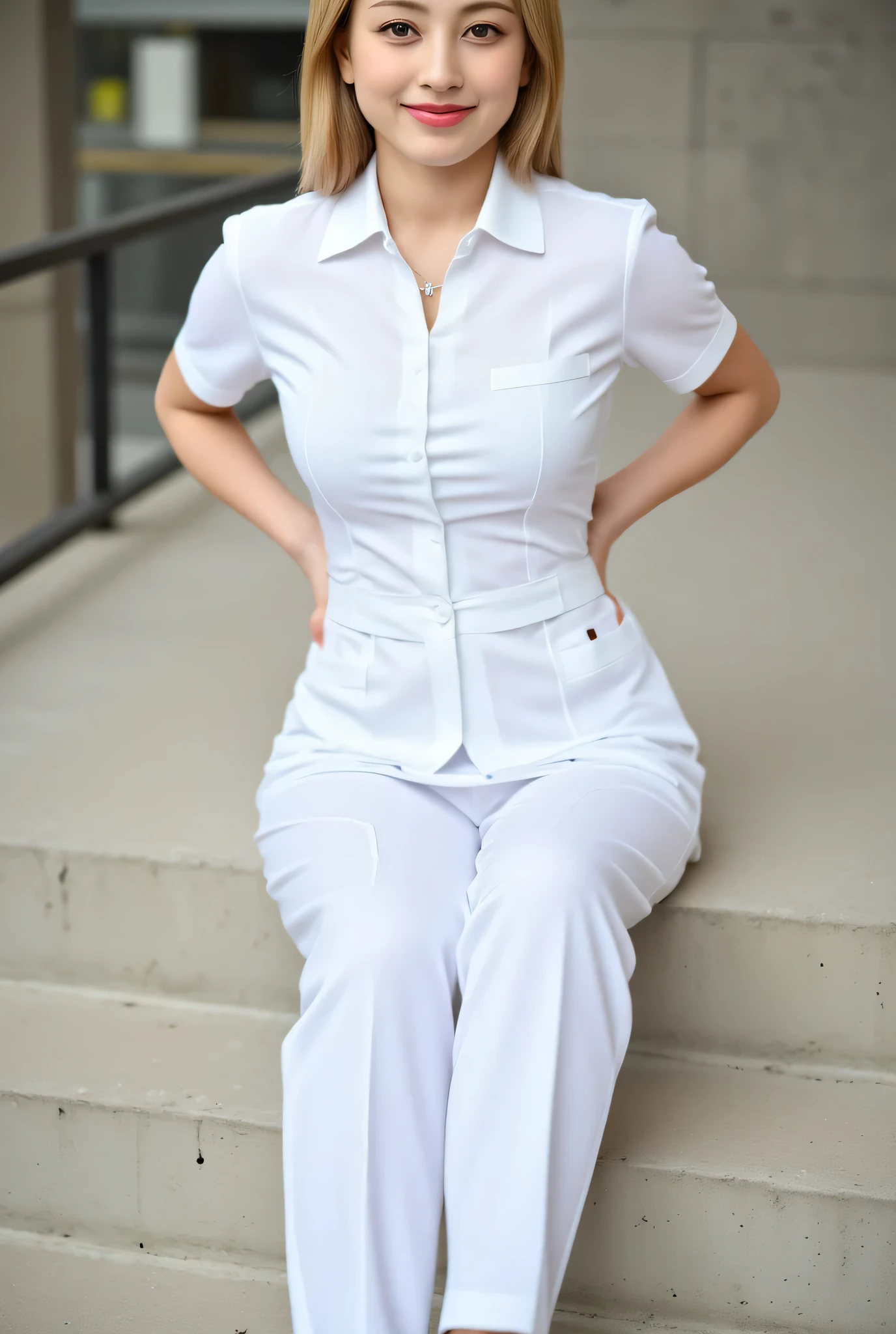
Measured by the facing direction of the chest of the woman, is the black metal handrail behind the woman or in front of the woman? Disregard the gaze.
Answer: behind

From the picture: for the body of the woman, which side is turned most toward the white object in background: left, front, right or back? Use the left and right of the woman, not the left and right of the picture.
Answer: back

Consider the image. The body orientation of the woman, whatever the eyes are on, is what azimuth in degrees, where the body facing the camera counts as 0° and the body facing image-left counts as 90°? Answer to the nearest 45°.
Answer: approximately 0°
